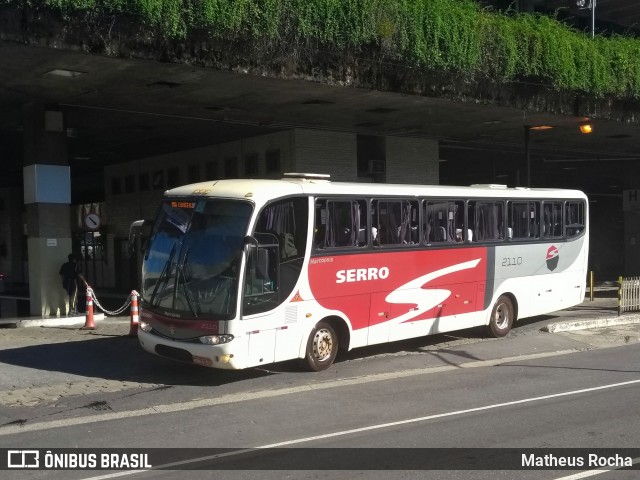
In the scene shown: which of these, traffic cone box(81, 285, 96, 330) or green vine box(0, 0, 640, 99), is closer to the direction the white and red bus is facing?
the traffic cone

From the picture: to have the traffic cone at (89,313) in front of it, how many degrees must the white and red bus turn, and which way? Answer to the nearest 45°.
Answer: approximately 90° to its right

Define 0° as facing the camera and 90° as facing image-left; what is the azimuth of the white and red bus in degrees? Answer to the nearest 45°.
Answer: approximately 45°

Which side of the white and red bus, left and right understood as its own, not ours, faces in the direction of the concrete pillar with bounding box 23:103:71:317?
right
